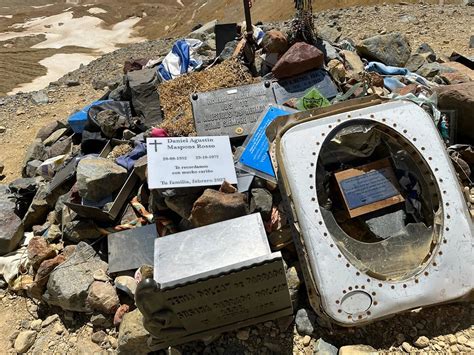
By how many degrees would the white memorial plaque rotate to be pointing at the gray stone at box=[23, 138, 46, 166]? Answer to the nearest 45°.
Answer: approximately 135° to its right

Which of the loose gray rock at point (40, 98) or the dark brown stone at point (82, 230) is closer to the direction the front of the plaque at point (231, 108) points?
the dark brown stone

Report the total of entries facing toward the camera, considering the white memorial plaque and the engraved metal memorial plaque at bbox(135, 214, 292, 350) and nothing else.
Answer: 2

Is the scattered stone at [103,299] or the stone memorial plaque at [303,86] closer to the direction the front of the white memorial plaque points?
the scattered stone

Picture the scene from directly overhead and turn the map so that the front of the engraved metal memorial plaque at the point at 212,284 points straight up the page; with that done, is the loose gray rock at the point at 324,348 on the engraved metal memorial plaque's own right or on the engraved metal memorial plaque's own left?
on the engraved metal memorial plaque's own left

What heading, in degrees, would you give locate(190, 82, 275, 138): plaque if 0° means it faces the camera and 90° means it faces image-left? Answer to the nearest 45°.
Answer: approximately 0°

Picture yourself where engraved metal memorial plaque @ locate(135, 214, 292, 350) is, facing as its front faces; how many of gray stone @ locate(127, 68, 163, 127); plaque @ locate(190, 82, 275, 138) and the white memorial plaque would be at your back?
3

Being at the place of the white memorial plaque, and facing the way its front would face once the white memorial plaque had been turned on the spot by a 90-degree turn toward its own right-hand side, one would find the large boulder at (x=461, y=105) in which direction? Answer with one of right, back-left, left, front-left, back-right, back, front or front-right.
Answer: back

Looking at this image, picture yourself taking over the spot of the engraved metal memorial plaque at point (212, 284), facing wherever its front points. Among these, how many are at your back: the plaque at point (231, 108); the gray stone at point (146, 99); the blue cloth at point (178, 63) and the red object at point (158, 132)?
4

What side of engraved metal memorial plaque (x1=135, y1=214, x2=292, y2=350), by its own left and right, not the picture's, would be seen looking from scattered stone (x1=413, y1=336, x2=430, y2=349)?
left

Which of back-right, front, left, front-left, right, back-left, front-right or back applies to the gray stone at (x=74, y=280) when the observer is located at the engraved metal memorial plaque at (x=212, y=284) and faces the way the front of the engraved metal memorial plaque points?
back-right

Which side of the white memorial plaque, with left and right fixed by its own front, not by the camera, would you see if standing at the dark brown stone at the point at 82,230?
right

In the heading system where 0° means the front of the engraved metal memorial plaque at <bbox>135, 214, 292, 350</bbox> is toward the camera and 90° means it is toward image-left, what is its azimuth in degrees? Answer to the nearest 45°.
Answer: approximately 0°

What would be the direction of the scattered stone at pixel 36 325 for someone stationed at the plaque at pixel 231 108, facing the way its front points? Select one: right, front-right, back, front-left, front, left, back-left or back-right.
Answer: front-right
